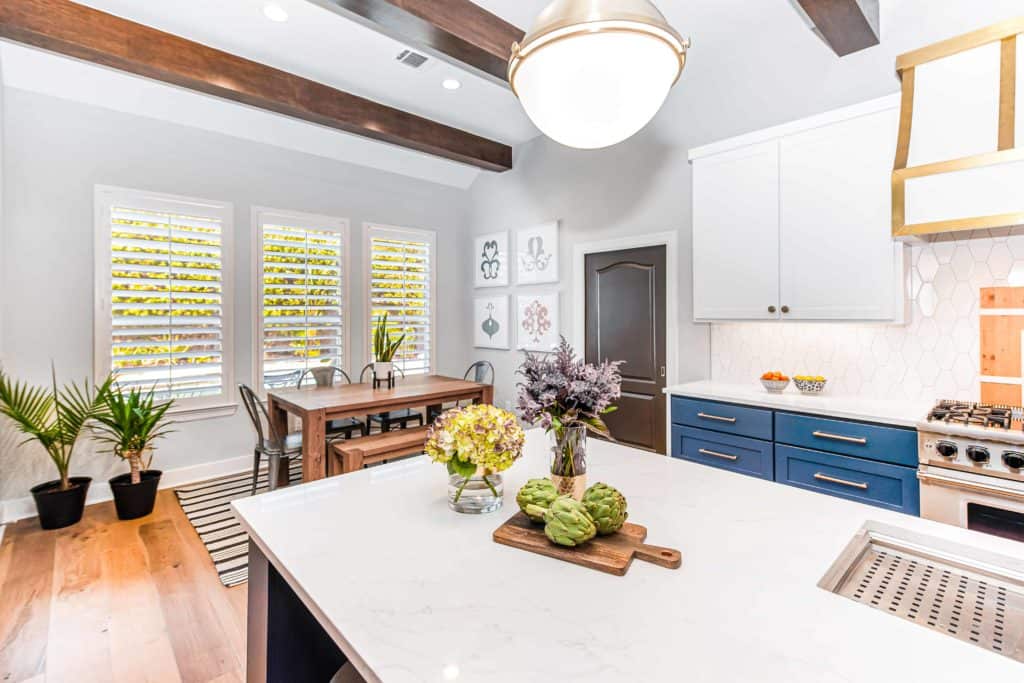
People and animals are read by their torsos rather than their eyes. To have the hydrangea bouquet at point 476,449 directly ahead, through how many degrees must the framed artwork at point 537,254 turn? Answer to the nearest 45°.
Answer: approximately 45° to its left

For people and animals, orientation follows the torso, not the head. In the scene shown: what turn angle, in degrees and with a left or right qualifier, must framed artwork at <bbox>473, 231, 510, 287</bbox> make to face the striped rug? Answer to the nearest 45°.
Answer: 0° — it already faces it

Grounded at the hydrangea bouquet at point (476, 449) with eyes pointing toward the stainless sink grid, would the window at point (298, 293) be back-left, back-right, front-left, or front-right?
back-left

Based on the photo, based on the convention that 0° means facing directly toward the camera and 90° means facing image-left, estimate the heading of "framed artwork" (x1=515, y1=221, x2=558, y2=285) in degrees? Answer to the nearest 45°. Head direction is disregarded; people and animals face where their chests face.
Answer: approximately 45°

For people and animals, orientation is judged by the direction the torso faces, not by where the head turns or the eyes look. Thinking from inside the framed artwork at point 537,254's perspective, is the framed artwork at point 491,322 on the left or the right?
on its right

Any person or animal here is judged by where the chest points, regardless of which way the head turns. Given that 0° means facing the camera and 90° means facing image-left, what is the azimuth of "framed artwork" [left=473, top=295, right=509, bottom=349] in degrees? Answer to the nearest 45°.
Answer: approximately 45°

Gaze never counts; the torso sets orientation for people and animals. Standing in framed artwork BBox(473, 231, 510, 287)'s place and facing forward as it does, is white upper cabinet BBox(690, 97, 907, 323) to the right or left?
on its left

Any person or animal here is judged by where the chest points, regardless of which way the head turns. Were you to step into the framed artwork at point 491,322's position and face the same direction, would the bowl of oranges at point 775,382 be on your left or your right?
on your left

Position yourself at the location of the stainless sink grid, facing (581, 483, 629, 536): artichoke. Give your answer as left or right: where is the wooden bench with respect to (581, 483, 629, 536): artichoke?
right

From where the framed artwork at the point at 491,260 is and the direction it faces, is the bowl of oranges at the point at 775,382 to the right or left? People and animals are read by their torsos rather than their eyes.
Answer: on its left
